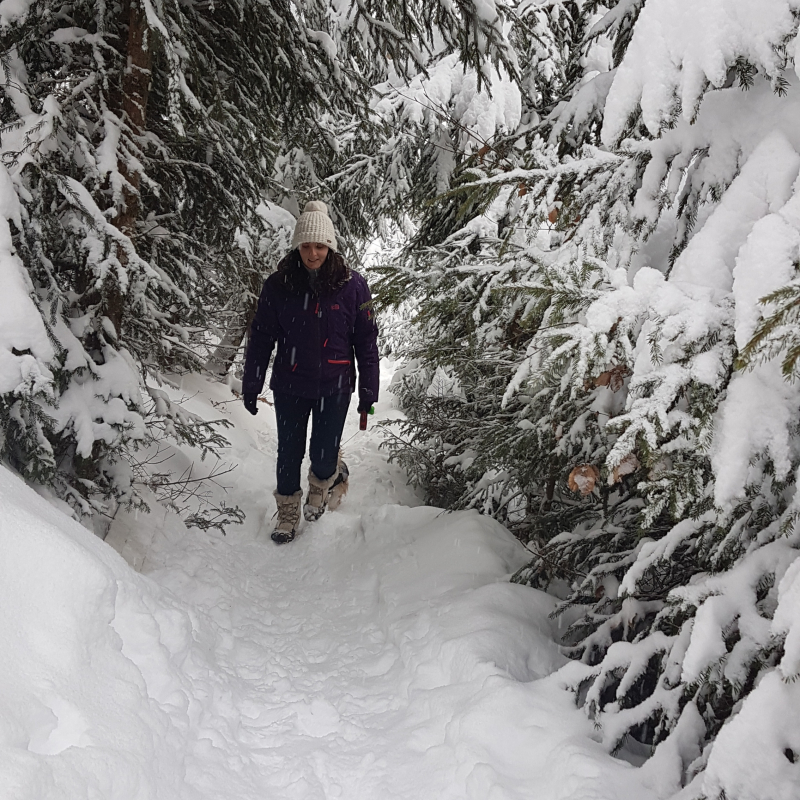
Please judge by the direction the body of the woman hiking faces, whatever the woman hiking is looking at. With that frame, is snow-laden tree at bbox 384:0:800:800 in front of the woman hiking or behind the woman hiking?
in front

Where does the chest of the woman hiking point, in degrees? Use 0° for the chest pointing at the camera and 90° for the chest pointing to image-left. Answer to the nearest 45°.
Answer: approximately 0°

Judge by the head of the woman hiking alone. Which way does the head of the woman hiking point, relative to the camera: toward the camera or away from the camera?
toward the camera
